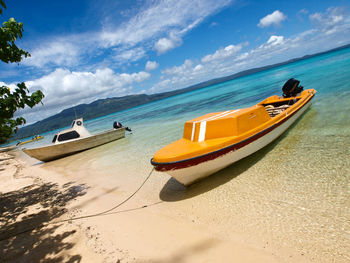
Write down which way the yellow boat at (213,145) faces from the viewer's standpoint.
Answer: facing the viewer and to the left of the viewer

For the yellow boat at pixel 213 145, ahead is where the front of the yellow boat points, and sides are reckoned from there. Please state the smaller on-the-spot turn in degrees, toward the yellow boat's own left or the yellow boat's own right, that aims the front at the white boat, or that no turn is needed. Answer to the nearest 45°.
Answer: approximately 90° to the yellow boat's own right
